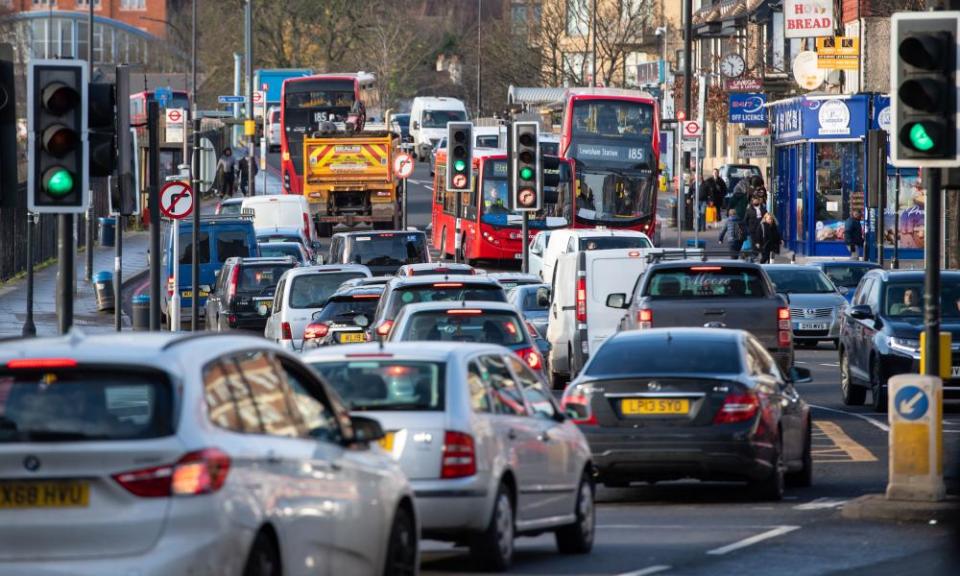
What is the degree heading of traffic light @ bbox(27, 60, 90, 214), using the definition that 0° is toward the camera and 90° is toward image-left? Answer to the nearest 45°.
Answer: approximately 0°

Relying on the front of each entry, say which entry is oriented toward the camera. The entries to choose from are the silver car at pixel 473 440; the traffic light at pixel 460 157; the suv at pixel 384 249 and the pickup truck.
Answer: the traffic light

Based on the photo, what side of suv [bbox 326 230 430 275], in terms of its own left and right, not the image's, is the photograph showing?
back

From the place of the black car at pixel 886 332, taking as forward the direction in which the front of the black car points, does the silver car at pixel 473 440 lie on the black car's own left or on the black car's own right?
on the black car's own right

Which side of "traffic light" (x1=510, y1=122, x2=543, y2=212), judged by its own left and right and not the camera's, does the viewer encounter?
front

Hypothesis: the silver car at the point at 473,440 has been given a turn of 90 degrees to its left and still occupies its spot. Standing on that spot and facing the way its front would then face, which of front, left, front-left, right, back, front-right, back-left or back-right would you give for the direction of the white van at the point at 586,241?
front-right

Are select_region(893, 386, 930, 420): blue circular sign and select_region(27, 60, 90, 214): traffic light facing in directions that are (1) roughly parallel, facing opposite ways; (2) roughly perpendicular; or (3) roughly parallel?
roughly parallel

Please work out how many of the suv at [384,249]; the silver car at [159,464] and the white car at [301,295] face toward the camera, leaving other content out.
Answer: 0

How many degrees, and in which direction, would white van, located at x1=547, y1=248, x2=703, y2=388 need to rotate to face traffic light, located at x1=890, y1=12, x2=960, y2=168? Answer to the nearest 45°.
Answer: approximately 180°

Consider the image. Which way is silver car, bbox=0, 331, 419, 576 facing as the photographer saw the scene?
facing away from the viewer and to the right of the viewer

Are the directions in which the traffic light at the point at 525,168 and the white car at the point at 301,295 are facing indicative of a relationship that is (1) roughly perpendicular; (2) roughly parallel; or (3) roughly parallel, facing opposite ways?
roughly parallel, facing opposite ways

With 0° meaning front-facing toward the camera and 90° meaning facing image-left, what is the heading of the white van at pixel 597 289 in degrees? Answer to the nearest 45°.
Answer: approximately 180°

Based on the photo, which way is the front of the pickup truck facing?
away from the camera

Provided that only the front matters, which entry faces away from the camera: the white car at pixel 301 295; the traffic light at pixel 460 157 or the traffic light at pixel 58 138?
the white car

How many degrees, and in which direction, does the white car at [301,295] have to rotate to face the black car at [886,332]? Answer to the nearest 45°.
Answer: approximately 135° to its right

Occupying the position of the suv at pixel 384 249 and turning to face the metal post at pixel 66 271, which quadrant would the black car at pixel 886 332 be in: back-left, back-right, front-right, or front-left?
front-left

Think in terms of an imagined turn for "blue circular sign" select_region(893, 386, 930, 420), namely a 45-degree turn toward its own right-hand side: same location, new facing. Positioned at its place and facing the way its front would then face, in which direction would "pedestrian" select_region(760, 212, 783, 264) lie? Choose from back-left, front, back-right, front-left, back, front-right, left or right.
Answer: back-right

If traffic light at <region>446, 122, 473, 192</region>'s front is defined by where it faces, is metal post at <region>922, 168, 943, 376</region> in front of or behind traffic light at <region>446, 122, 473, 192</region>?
in front

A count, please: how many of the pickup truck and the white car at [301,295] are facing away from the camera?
2

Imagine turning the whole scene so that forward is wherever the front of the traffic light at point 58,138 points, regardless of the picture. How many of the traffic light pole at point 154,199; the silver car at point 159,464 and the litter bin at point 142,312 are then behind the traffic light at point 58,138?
2

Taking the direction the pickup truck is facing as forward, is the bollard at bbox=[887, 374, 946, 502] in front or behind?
behind
